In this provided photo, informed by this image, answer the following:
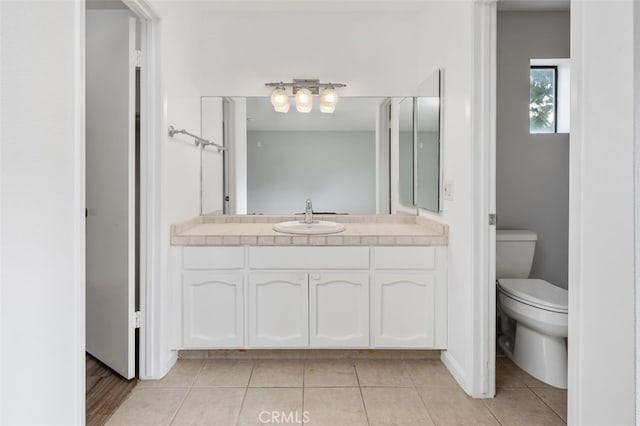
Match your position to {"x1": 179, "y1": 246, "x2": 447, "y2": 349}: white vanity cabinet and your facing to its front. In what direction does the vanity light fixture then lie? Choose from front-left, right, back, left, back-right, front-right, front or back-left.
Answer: back

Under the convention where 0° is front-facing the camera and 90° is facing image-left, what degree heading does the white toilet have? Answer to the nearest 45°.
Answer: approximately 315°

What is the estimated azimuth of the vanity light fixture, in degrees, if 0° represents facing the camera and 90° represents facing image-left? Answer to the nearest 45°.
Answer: approximately 0°

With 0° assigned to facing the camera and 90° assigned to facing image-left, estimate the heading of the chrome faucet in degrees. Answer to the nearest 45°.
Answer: approximately 0°

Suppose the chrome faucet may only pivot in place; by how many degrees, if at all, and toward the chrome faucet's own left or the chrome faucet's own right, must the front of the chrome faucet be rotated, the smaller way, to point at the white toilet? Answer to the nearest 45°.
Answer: approximately 45° to the chrome faucet's own left
